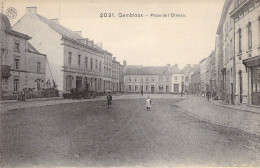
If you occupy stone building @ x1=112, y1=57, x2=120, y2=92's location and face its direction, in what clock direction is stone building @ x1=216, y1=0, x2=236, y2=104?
stone building @ x1=216, y1=0, x2=236, y2=104 is roughly at 1 o'clock from stone building @ x1=112, y1=57, x2=120, y2=92.

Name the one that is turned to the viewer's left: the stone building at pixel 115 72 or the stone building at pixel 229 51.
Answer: the stone building at pixel 229 51

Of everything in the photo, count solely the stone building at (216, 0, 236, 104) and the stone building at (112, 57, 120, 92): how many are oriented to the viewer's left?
1

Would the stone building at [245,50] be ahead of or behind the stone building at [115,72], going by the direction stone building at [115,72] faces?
ahead

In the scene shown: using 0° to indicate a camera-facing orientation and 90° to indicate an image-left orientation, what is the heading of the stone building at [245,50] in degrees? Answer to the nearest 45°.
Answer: approximately 45°

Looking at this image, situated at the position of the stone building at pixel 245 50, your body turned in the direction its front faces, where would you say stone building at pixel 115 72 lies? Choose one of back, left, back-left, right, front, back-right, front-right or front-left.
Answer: right

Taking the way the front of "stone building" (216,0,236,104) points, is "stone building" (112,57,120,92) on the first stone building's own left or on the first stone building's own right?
on the first stone building's own right

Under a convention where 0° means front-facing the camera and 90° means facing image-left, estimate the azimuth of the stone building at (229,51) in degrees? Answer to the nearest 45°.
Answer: approximately 90°
